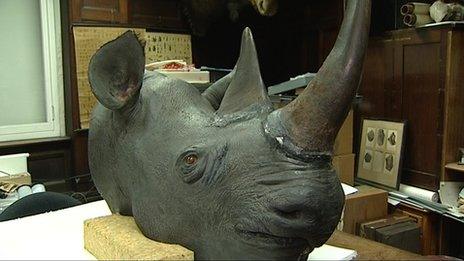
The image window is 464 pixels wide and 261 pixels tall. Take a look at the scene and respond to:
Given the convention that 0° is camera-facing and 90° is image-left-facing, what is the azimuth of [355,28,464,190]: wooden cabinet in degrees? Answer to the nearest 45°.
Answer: approximately 45°

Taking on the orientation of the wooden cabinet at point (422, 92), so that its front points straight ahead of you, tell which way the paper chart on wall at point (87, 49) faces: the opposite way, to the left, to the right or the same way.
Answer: to the left

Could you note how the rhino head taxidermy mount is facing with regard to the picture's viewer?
facing the viewer and to the right of the viewer

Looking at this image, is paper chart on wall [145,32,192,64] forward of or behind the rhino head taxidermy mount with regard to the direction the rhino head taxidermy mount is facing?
behind

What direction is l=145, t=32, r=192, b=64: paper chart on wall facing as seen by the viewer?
toward the camera

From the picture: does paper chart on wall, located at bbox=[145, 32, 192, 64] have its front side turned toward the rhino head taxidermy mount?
yes

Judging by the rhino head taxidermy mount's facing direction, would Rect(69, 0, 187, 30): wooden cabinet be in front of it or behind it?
behind

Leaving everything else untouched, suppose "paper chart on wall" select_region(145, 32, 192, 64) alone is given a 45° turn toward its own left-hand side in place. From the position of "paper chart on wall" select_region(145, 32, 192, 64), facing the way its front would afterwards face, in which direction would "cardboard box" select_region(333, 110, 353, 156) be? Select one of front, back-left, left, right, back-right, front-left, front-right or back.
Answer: front

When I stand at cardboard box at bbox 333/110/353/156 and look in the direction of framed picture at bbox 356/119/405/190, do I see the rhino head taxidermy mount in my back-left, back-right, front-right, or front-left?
back-right

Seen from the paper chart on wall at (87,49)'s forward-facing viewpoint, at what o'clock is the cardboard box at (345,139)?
The cardboard box is roughly at 10 o'clock from the paper chart on wall.
